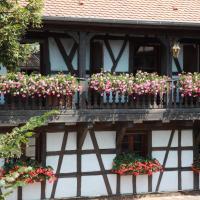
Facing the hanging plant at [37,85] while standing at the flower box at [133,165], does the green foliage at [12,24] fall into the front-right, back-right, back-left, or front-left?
front-left

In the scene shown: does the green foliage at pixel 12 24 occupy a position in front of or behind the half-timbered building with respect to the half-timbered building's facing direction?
in front
